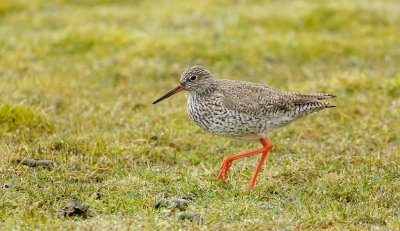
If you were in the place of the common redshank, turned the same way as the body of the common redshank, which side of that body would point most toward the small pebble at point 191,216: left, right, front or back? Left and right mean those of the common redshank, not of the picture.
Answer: left

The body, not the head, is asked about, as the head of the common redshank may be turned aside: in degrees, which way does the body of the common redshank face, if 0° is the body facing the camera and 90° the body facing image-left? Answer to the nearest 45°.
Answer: approximately 90°
